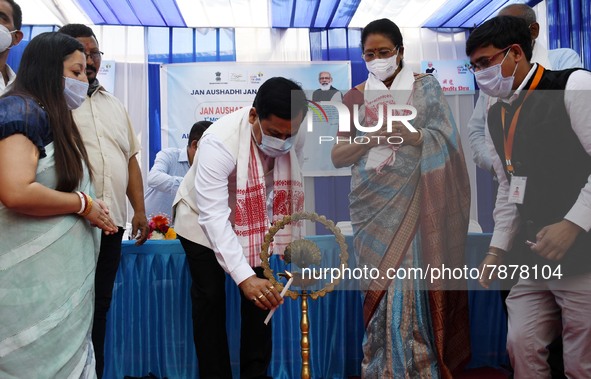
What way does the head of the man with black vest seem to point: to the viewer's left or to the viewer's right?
to the viewer's left

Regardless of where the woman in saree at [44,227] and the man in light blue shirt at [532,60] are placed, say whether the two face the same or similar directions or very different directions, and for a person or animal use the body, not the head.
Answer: very different directions

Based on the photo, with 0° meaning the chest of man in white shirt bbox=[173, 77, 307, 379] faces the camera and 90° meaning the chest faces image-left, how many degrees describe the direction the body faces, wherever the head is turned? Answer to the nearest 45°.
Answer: approximately 315°

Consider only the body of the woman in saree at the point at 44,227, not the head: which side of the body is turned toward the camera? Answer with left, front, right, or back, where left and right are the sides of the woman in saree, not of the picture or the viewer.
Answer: right

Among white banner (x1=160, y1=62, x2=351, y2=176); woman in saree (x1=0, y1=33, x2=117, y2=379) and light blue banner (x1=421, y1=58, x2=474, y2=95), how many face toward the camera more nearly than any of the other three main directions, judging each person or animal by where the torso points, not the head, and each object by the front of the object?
2
